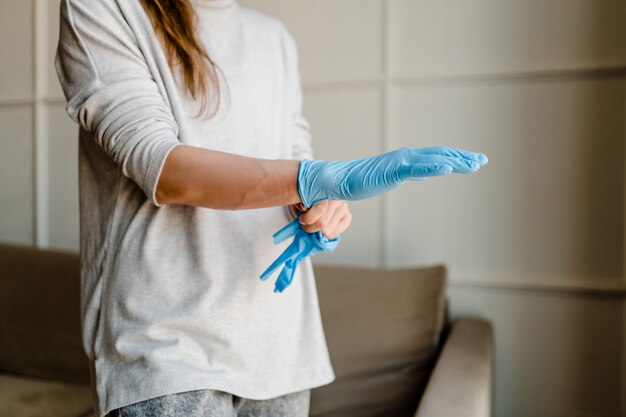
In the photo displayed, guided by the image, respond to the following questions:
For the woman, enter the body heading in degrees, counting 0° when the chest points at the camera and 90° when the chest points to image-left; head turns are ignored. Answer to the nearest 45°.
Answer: approximately 315°

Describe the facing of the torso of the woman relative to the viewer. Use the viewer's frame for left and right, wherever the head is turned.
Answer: facing the viewer and to the right of the viewer
